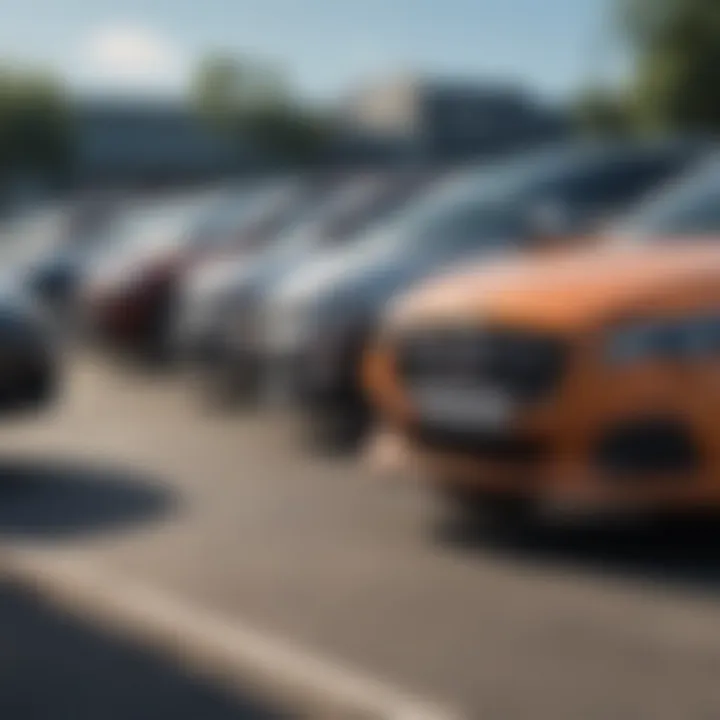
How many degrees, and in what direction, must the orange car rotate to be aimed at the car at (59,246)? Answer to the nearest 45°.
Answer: approximately 90° to its right

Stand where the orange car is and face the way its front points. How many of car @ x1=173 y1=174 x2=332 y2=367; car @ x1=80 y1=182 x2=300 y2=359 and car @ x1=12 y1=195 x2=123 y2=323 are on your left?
0

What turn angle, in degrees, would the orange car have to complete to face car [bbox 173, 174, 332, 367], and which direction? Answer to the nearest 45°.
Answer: approximately 90° to its right

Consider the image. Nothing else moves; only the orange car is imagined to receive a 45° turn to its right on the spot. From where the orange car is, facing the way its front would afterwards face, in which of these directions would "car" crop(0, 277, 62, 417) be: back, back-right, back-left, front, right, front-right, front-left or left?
front-right

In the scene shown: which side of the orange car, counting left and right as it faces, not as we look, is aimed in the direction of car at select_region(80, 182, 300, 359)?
right

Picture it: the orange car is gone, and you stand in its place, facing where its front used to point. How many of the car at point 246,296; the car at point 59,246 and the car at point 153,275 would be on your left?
0

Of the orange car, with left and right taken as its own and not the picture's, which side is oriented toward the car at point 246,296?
right

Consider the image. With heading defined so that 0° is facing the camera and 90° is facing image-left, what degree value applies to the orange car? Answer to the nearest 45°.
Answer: approximately 45°
